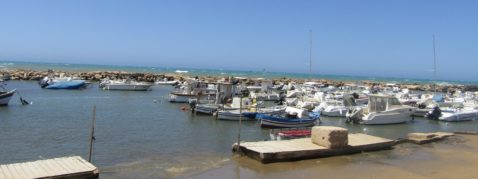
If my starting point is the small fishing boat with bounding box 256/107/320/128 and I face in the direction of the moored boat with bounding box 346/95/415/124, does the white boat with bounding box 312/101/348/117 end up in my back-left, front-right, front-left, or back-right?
front-left

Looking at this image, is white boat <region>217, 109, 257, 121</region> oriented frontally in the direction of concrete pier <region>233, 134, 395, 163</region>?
no

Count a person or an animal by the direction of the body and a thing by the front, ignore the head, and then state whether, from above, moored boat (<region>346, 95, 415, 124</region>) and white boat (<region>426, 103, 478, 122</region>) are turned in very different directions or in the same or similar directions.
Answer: same or similar directions

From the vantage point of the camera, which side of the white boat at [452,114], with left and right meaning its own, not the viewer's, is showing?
right
